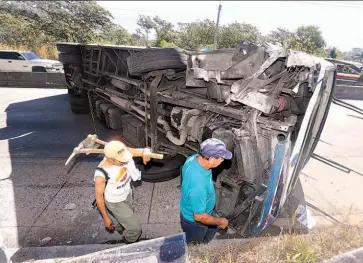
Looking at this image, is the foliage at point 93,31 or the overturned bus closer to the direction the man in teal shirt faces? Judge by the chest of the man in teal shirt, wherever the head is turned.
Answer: the overturned bus

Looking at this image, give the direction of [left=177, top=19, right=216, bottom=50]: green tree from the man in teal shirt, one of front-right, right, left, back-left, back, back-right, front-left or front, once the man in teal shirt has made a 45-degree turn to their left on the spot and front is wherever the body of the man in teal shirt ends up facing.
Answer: front-left

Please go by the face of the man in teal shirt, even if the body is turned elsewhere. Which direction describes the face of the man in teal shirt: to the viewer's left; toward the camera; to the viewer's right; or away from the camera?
to the viewer's right

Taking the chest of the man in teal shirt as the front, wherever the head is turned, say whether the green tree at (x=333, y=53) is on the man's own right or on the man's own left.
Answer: on the man's own left

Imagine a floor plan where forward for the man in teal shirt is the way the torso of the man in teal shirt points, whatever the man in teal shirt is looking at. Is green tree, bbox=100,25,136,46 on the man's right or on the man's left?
on the man's left

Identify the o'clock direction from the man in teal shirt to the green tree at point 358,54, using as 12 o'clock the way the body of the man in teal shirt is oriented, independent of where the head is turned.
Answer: The green tree is roughly at 10 o'clock from the man in teal shirt.

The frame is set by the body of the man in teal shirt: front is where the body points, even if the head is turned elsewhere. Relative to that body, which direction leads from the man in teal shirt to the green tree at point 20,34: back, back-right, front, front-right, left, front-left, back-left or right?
back-left

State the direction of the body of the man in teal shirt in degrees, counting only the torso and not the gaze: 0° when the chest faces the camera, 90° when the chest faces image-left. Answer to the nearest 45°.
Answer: approximately 270°

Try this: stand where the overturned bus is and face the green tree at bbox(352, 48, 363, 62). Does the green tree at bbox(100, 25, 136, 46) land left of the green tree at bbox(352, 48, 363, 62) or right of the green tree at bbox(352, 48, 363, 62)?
left

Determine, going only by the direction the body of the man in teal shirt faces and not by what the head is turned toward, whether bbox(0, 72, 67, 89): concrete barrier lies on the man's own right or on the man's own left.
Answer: on the man's own left

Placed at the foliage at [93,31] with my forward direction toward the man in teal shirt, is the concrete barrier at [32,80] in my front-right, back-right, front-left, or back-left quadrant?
front-right

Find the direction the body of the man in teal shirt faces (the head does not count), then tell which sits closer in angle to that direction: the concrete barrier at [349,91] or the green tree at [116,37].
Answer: the concrete barrier

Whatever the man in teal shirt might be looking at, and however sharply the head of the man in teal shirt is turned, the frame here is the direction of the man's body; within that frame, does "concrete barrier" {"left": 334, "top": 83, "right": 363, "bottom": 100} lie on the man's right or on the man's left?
on the man's left
